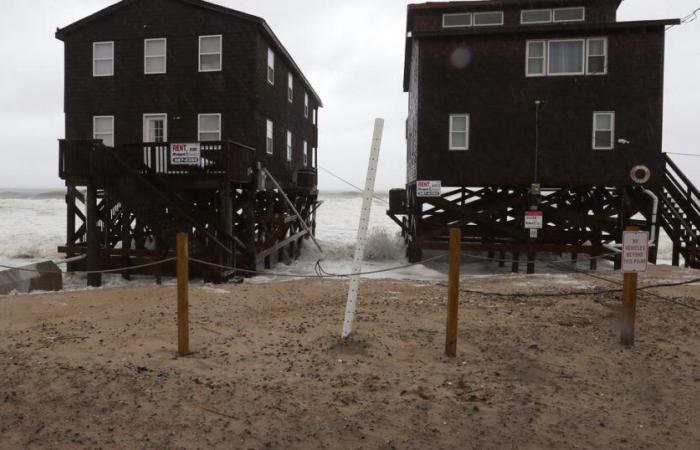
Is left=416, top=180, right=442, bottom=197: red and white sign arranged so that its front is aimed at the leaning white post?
yes

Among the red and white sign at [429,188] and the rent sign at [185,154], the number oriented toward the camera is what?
2

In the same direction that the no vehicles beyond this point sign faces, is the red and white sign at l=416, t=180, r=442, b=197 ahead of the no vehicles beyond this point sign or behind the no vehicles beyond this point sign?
behind
